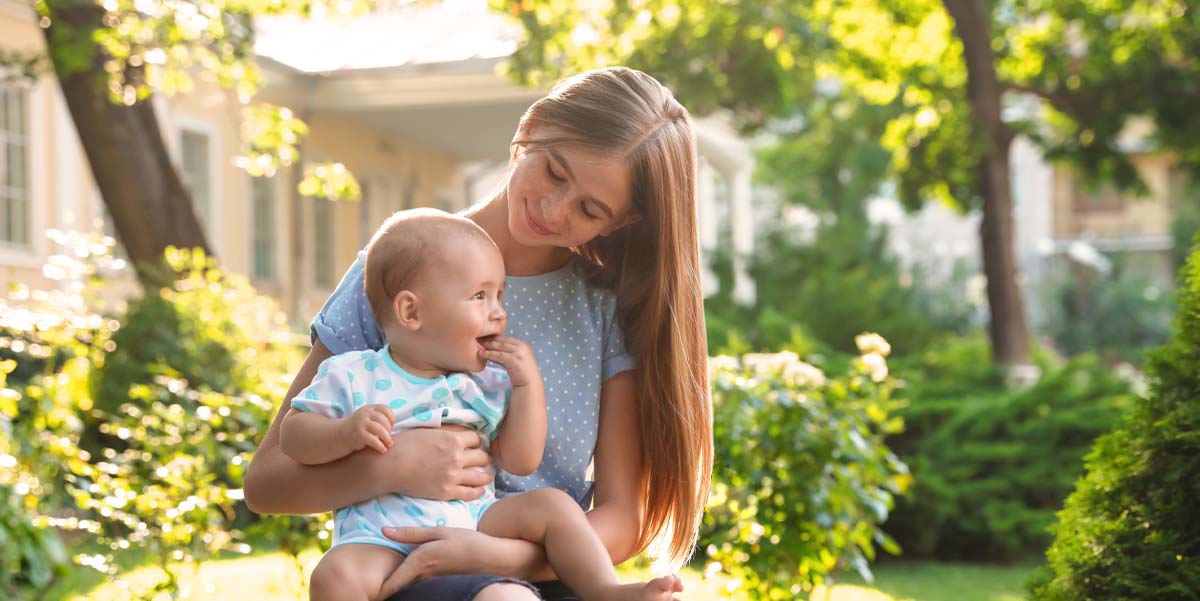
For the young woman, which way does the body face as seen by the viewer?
toward the camera

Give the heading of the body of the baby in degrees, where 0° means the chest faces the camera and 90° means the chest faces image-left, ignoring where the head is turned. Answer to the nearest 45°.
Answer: approximately 315°

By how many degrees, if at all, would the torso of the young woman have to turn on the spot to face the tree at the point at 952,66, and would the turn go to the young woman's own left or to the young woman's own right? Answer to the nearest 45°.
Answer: approximately 135° to the young woman's own left

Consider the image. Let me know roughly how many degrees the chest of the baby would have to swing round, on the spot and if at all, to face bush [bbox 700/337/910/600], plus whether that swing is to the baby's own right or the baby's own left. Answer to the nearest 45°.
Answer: approximately 90° to the baby's own left

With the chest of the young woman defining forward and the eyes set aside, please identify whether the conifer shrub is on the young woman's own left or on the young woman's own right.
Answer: on the young woman's own left

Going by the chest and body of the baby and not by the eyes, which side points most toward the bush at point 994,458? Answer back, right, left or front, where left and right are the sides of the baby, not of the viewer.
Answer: left

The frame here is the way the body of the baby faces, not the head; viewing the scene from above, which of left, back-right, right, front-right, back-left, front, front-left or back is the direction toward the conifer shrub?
front-left

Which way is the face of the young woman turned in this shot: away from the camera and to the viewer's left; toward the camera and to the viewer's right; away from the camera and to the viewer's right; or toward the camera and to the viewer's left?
toward the camera and to the viewer's left

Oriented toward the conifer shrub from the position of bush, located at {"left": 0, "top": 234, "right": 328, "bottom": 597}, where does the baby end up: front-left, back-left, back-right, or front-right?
front-right
